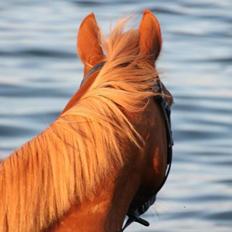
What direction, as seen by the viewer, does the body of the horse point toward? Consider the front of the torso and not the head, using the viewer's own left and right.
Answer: facing away from the viewer and to the right of the viewer
